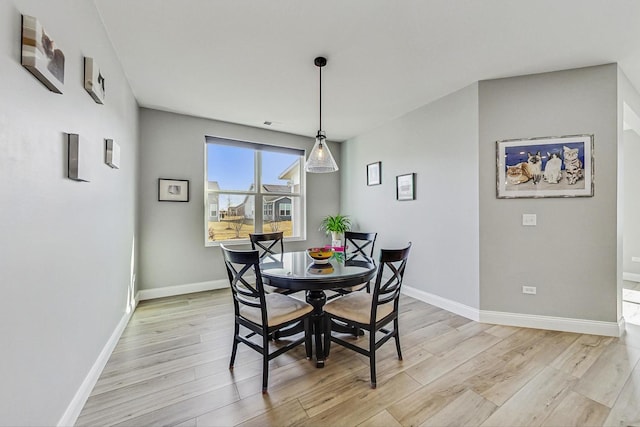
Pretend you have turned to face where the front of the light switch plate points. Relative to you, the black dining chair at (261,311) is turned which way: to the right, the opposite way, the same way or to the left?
the opposite way

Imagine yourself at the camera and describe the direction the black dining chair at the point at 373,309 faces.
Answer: facing away from the viewer and to the left of the viewer

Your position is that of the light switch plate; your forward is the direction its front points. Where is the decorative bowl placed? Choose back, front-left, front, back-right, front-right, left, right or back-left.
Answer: front-right

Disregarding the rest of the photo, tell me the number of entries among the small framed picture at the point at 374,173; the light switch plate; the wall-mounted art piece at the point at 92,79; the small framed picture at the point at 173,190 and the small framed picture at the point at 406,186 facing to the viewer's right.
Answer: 1

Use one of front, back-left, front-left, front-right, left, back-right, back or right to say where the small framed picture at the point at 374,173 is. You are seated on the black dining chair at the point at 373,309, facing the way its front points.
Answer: front-right

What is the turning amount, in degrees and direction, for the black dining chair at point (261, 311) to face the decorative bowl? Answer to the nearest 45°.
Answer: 0° — it already faces it

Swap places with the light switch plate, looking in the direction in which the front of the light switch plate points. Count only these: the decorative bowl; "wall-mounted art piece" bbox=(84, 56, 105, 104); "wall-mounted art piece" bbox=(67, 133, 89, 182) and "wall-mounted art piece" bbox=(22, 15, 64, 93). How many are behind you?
0

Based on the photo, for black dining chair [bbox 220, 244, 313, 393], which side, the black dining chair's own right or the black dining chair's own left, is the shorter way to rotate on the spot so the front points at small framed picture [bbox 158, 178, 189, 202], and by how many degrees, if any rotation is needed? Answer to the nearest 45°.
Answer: approximately 90° to the black dining chair's own left

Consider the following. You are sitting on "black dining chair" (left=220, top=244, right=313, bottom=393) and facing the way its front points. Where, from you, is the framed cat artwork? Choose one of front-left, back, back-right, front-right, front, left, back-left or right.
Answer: front-right

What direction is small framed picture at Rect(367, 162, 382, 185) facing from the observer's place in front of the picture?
facing the viewer and to the left of the viewer

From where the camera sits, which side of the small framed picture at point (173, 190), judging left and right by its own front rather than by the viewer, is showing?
front

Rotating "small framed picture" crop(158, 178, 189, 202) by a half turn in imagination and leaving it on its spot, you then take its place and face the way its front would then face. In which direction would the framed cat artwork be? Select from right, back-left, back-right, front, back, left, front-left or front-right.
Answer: back-right

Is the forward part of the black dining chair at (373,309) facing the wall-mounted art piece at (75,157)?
no

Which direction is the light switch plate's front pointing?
toward the camera

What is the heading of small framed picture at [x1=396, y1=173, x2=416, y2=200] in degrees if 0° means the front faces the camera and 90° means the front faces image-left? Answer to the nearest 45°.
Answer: approximately 45°

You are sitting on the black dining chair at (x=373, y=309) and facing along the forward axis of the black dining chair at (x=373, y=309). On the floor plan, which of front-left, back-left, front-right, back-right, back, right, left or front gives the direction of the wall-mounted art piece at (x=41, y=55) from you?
left

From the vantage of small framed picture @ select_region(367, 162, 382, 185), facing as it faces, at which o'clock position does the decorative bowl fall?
The decorative bowl is roughly at 11 o'clock from the small framed picture.

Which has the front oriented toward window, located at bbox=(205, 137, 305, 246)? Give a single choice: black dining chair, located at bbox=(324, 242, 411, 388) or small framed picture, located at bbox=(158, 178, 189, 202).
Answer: the black dining chair

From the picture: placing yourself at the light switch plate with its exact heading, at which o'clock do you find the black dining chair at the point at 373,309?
The black dining chair is roughly at 1 o'clock from the light switch plate.

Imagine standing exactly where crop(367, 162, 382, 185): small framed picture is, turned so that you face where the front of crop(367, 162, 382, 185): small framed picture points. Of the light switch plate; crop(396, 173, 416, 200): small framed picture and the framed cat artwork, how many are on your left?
3
